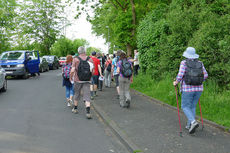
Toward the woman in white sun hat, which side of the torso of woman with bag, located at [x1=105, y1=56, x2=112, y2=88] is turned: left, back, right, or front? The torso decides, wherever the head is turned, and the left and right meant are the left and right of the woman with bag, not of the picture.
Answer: back

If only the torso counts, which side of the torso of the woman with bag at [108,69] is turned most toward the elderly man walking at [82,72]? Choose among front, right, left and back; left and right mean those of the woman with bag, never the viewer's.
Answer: back

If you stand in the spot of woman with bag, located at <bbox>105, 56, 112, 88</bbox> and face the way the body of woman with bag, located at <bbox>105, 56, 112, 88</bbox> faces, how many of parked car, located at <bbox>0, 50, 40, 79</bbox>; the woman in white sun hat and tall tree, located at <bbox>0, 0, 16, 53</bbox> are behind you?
1

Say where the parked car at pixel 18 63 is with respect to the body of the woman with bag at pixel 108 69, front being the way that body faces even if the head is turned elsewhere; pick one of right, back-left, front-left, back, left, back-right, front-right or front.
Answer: front-left

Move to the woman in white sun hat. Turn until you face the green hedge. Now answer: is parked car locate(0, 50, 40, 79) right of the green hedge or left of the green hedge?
left

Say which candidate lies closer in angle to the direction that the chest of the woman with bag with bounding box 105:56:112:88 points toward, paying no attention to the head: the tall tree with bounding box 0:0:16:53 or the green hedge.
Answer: the tall tree

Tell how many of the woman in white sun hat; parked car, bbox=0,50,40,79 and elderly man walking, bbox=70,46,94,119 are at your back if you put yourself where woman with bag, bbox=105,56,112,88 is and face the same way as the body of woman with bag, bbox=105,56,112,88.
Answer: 2

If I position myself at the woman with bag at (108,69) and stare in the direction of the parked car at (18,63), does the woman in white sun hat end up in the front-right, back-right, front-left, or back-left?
back-left

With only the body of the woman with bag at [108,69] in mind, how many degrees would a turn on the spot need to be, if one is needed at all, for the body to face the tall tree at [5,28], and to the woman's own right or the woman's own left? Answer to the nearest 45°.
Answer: approximately 45° to the woman's own left

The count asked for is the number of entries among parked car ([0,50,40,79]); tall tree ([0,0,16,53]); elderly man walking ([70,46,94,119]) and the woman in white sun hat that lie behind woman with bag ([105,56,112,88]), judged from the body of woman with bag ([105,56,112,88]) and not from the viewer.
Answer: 2

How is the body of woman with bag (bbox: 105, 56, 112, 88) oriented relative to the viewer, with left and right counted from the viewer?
facing away from the viewer

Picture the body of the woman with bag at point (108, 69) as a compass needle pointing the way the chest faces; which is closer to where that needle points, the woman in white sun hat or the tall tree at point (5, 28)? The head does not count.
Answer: the tall tree

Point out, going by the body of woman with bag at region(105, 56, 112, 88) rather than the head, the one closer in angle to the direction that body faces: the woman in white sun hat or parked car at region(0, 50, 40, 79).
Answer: the parked car

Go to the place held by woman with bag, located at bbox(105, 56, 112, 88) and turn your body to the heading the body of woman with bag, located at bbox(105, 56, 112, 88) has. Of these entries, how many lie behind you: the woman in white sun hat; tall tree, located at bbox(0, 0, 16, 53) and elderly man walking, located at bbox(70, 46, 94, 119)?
2

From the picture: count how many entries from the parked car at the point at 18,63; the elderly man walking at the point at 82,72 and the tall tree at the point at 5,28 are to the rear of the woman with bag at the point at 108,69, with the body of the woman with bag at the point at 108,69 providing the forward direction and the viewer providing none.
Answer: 1

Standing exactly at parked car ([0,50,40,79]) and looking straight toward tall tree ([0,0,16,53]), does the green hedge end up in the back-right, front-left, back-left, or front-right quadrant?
back-right

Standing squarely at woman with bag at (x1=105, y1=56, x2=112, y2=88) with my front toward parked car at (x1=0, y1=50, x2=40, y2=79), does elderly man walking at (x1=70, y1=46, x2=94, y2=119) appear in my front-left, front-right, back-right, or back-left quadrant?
back-left

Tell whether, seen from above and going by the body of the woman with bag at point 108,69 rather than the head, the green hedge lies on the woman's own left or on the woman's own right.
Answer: on the woman's own right
